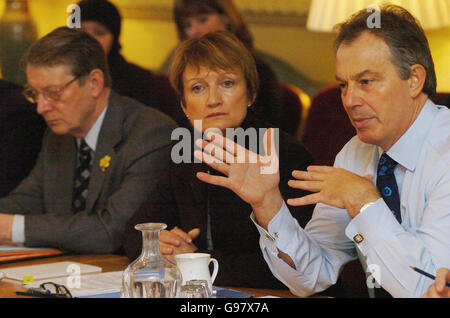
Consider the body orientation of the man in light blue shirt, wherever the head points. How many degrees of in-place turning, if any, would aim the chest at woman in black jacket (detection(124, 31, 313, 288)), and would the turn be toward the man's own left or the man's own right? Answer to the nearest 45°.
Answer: approximately 90° to the man's own right

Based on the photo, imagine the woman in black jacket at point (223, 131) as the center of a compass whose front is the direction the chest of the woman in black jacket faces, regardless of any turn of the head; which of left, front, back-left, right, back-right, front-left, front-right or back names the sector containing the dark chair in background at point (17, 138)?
back-right

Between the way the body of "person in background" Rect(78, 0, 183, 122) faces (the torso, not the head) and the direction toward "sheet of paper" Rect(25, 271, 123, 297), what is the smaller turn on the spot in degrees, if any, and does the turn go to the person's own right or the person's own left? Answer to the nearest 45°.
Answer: approximately 45° to the person's own left

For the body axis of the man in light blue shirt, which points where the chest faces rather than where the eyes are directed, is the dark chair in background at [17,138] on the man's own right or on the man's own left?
on the man's own right

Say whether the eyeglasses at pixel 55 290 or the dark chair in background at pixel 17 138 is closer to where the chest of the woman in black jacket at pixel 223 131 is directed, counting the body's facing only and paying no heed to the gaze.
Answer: the eyeglasses

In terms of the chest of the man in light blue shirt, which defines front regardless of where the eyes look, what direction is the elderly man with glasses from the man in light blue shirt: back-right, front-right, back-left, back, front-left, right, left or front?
right
